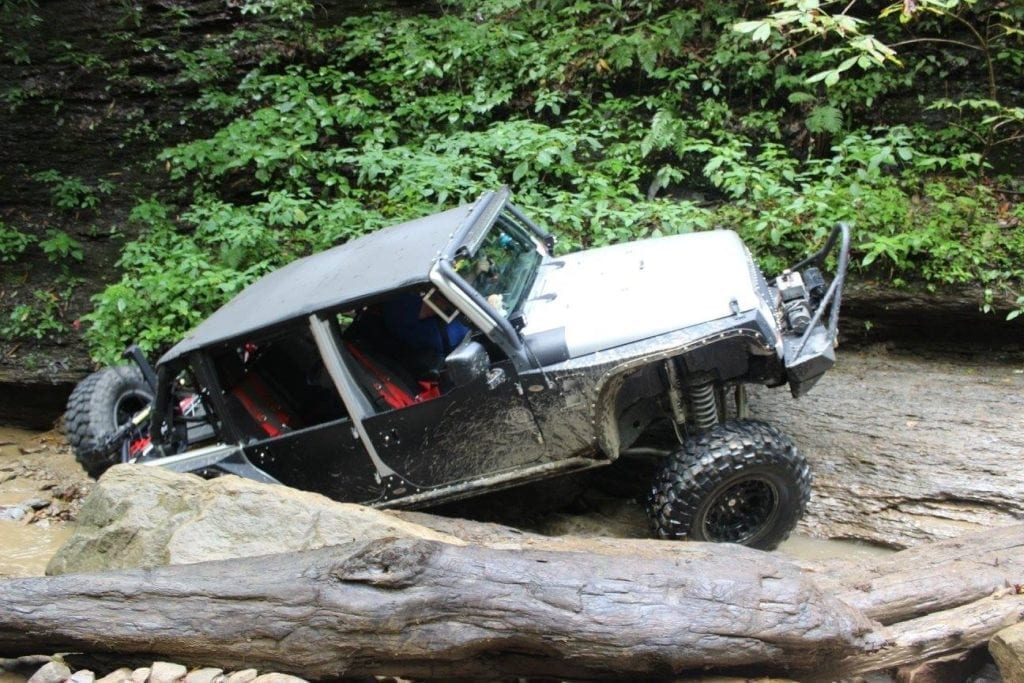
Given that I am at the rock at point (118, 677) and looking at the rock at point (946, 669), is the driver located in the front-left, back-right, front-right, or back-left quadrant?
front-left

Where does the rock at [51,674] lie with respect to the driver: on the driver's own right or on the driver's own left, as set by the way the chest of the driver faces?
on the driver's own right

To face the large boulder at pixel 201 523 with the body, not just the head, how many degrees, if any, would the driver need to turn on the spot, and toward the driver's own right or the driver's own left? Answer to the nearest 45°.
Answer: approximately 135° to the driver's own right

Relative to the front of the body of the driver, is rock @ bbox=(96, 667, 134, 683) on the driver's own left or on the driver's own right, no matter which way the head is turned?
on the driver's own right

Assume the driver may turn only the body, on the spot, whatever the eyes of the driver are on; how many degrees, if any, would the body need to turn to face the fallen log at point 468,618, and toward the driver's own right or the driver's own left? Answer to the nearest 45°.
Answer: approximately 90° to the driver's own right

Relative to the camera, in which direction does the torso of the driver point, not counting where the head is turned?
to the viewer's right
